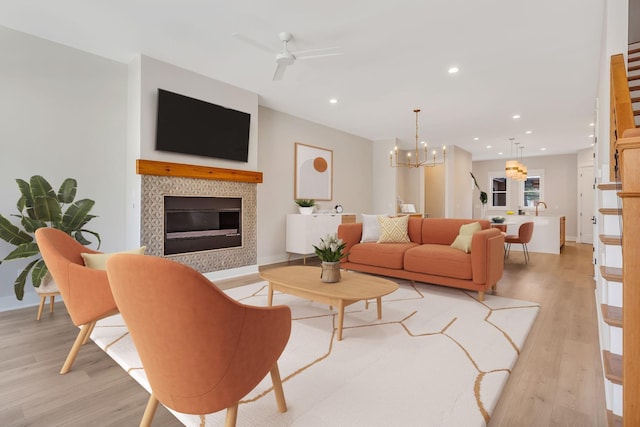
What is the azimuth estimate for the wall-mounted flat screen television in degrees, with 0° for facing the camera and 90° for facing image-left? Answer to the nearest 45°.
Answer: approximately 315°

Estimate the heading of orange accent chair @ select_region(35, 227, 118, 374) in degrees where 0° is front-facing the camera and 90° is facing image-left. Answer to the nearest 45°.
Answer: approximately 225°

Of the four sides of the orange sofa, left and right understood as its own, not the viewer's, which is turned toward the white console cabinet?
right

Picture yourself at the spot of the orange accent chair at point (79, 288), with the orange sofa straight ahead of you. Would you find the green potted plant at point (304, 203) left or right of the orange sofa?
left

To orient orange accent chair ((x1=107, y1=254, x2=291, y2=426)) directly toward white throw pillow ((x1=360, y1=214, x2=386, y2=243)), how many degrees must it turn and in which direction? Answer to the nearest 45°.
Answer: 0° — it already faces it

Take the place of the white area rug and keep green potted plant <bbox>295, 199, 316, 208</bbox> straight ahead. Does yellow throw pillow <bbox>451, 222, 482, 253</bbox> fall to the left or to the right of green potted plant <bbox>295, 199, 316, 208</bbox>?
right

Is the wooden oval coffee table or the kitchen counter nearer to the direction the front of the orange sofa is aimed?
the wooden oval coffee table

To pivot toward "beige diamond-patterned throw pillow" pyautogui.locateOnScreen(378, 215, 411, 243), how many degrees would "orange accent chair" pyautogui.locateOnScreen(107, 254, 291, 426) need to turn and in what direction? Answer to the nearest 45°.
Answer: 0° — it already faces it
